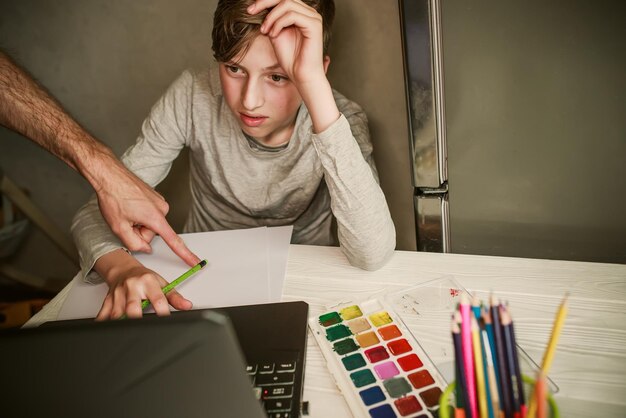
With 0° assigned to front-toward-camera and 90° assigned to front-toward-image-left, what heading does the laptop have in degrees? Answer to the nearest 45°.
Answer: approximately 180°

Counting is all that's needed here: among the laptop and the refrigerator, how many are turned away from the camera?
1

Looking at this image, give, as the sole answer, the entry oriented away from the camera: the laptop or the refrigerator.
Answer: the laptop
